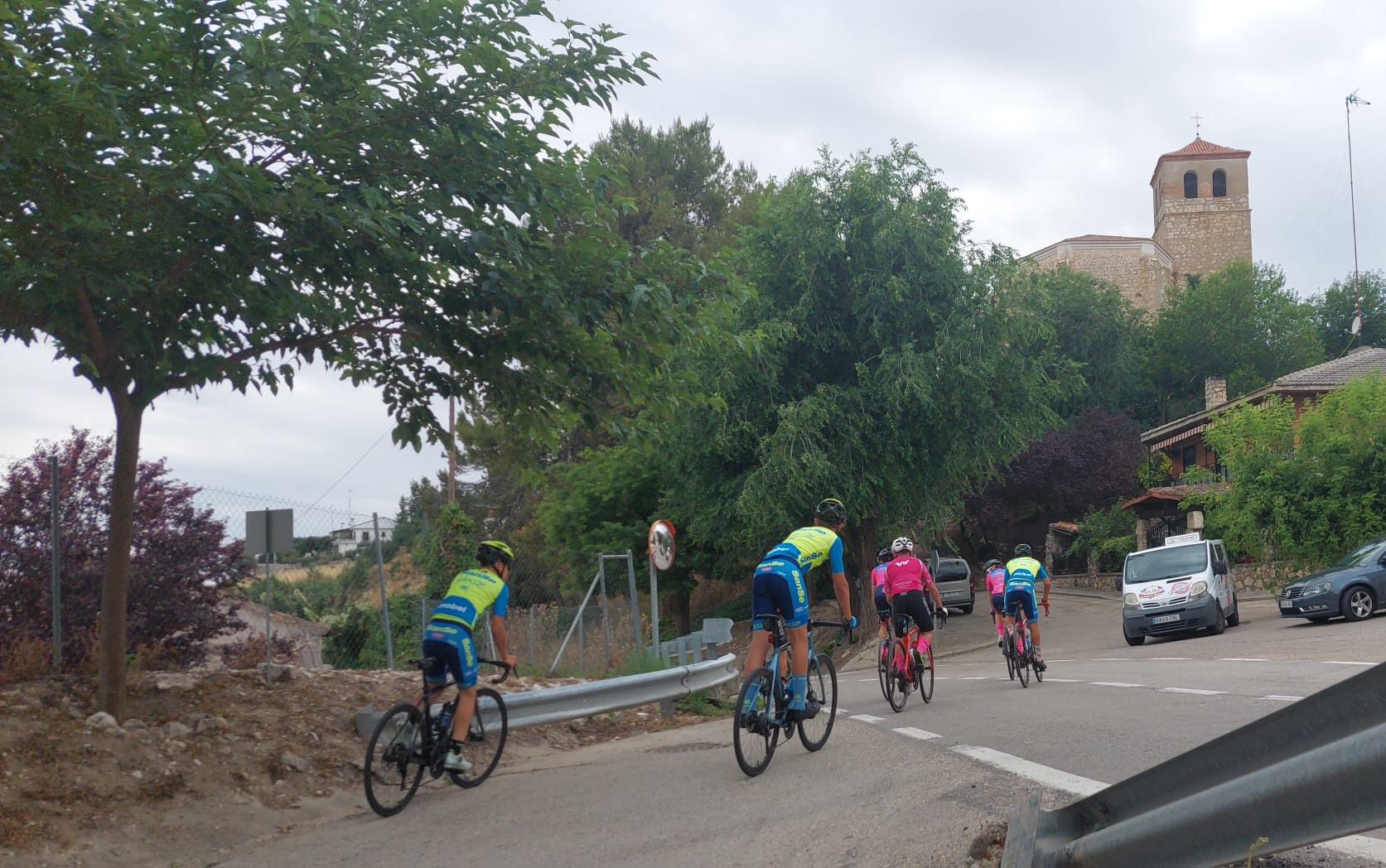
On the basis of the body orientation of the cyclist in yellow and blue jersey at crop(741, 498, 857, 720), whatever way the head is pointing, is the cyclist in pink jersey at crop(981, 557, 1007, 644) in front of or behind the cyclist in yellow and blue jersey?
in front

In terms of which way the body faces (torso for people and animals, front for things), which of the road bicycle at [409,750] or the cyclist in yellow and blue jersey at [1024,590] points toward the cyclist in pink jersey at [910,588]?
the road bicycle

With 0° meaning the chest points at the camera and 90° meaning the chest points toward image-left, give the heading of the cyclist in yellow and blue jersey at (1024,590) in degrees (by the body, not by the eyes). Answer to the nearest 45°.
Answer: approximately 180°

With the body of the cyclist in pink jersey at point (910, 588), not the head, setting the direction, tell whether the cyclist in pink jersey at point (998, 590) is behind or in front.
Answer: in front

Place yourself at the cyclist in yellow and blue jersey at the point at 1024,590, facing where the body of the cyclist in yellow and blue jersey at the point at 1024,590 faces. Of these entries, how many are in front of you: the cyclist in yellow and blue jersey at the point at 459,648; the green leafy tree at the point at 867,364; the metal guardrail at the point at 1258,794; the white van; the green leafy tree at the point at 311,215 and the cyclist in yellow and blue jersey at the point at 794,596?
2

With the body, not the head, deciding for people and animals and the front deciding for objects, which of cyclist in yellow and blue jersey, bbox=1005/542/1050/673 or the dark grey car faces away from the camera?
the cyclist in yellow and blue jersey

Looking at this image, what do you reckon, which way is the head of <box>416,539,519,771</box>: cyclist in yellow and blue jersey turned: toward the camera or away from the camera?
away from the camera

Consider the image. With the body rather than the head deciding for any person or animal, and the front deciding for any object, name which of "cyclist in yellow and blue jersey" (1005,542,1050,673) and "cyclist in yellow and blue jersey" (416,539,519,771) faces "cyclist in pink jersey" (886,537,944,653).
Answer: "cyclist in yellow and blue jersey" (416,539,519,771)

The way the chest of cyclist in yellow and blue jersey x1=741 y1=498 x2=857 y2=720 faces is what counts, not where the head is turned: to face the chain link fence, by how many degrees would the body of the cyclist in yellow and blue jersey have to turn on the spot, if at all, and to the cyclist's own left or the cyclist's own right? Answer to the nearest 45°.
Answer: approximately 90° to the cyclist's own left

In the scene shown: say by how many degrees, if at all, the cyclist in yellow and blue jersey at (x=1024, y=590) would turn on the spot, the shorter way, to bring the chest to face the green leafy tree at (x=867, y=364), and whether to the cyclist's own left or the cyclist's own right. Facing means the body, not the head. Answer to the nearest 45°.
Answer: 0° — they already face it

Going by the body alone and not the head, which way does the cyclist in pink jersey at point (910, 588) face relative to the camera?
away from the camera

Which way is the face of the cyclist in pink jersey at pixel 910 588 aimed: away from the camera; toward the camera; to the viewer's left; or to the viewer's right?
away from the camera

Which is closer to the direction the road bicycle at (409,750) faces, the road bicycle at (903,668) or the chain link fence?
the road bicycle

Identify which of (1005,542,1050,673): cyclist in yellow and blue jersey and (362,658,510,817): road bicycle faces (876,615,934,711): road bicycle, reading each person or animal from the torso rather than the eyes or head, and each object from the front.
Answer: (362,658,510,817): road bicycle

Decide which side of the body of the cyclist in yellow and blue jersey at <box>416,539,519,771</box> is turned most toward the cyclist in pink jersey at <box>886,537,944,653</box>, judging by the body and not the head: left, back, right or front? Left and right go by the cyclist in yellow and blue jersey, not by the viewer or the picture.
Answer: front

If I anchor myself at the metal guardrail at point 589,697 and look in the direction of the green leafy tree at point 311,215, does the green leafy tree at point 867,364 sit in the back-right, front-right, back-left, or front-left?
back-right

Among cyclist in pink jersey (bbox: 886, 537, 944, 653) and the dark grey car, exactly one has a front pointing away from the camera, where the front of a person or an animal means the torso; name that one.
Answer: the cyclist in pink jersey

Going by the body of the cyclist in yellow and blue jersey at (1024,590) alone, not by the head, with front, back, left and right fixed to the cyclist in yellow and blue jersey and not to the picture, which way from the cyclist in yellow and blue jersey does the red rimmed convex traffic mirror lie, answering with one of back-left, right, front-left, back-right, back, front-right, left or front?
left

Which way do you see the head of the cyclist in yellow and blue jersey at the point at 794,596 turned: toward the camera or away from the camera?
away from the camera
